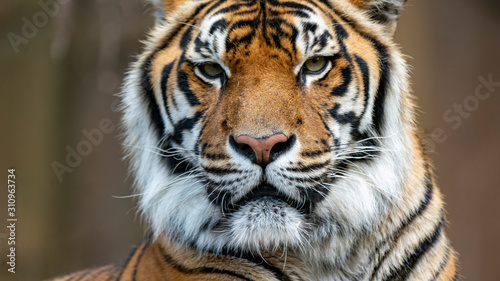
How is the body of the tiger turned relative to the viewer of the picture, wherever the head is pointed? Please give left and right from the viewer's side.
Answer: facing the viewer
